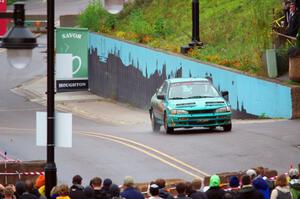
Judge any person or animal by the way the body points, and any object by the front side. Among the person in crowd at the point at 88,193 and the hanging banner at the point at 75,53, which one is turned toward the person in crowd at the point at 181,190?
the hanging banner

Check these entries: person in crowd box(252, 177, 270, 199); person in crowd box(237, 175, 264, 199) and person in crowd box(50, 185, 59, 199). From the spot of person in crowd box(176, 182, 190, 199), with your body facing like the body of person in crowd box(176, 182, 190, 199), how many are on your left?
1

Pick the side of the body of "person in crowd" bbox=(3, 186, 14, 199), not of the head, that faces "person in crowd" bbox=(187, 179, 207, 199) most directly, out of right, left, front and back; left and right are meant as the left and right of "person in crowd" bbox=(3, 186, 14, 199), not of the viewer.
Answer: right

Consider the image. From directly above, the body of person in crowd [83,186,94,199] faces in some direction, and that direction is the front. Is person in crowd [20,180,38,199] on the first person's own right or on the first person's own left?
on the first person's own left

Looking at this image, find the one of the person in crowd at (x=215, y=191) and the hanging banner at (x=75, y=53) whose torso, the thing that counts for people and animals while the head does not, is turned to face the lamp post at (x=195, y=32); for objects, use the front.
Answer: the person in crowd

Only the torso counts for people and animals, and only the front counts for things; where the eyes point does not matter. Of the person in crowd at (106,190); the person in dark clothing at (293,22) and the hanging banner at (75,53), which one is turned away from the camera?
the person in crowd at (106,190)

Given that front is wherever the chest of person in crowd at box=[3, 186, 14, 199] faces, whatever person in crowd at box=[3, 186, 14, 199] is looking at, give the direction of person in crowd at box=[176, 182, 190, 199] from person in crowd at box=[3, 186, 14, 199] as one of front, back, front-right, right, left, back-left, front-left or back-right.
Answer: right

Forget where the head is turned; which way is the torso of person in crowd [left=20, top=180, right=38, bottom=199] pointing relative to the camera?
away from the camera

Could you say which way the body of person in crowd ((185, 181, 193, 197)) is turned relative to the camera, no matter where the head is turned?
away from the camera

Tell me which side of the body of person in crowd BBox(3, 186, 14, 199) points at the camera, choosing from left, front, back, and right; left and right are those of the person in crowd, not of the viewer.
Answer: back

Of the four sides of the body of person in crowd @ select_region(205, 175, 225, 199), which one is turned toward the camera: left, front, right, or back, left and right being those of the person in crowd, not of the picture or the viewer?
back

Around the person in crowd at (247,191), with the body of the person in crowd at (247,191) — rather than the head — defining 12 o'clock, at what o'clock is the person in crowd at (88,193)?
the person in crowd at (88,193) is roughly at 9 o'clock from the person in crowd at (247,191).
